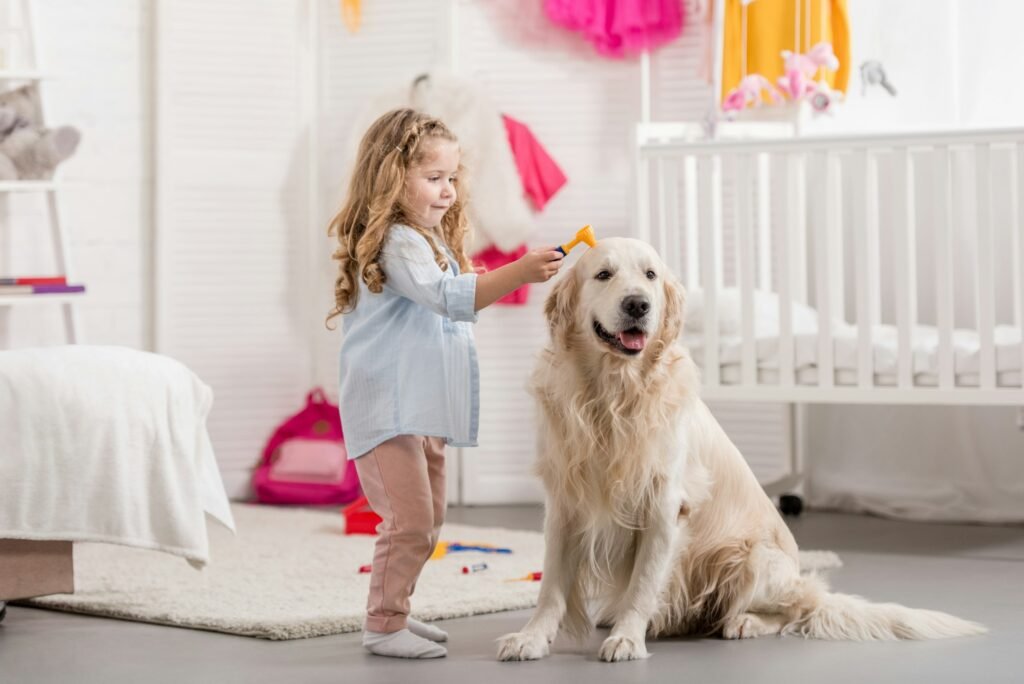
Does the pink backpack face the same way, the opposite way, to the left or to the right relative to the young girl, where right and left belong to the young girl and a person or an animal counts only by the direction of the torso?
to the right

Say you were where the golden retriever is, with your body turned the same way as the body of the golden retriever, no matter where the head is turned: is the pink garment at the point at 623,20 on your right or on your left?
on your right

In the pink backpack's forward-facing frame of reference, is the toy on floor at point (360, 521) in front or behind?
in front

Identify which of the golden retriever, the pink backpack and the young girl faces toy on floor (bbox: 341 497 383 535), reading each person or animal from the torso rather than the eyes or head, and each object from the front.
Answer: the pink backpack

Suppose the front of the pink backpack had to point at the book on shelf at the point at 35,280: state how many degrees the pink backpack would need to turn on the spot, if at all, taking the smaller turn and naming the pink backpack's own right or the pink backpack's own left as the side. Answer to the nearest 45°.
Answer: approximately 45° to the pink backpack's own right

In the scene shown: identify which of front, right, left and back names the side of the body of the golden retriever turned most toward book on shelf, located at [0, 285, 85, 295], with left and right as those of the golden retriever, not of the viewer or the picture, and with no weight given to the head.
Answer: right

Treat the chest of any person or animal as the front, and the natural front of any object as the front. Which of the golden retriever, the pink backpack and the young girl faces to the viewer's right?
the young girl

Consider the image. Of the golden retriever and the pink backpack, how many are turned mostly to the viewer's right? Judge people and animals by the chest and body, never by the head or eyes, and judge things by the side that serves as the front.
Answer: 0

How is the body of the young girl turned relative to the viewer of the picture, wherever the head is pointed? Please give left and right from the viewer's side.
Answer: facing to the right of the viewer
